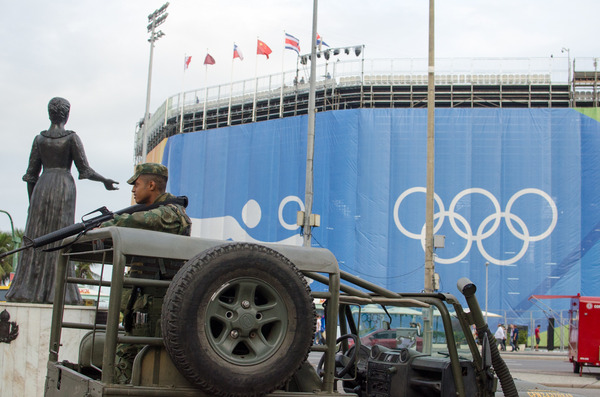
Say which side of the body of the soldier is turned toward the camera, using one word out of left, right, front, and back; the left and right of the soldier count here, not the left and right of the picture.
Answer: left

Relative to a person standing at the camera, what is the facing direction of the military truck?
facing away from the viewer and to the right of the viewer

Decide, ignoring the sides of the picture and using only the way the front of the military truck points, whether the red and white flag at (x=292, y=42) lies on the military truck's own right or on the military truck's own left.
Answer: on the military truck's own left

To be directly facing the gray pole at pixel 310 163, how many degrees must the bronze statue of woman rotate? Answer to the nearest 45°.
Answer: approximately 45° to its right

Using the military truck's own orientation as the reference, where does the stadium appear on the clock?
The stadium is roughly at 11 o'clock from the military truck.
